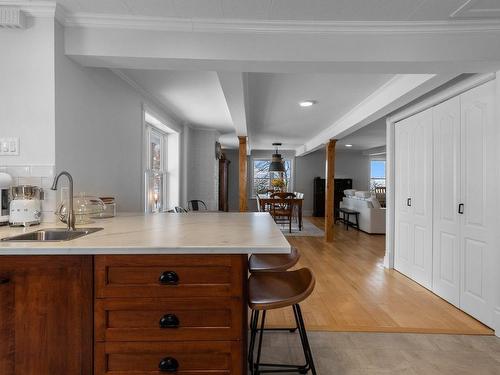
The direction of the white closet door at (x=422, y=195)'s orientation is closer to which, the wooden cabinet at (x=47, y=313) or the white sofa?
the wooden cabinet

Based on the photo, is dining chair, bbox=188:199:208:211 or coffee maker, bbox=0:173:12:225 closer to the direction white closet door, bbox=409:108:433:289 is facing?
the coffee maker

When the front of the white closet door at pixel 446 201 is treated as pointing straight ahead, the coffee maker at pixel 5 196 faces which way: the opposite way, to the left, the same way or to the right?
to the left

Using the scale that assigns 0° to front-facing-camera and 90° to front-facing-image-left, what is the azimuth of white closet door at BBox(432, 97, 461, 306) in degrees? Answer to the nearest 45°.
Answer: approximately 45°

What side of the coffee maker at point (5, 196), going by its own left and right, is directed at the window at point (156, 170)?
back

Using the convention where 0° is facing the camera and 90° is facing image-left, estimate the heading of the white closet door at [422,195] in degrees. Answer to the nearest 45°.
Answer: approximately 45°

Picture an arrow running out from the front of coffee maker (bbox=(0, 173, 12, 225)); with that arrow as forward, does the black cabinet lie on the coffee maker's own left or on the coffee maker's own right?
on the coffee maker's own left

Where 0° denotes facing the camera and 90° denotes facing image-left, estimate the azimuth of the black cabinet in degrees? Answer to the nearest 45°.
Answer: approximately 0°

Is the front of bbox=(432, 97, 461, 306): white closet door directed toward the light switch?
yes
